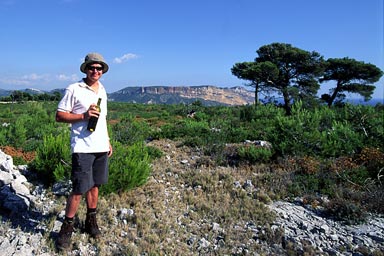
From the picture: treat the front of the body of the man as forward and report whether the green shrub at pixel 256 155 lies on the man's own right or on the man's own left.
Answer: on the man's own left

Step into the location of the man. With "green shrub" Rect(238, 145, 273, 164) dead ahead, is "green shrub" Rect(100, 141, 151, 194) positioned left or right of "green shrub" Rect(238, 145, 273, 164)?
left

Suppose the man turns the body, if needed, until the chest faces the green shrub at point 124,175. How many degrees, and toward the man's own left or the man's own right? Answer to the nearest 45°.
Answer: approximately 135° to the man's own left

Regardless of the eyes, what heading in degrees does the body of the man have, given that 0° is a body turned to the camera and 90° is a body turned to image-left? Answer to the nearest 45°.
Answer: approximately 315°
